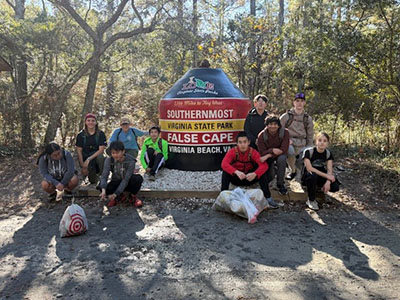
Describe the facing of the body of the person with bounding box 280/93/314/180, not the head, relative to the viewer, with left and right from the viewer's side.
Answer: facing the viewer

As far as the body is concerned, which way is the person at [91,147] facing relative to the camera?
toward the camera

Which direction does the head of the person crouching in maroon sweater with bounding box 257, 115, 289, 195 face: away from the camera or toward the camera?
toward the camera

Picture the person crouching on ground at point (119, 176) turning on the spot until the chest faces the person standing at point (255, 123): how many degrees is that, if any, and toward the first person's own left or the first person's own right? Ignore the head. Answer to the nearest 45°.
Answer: approximately 90° to the first person's own left

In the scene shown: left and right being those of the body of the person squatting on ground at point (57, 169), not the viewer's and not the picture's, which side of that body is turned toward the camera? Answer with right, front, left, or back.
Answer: front

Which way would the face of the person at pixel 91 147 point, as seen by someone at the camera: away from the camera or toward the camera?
toward the camera

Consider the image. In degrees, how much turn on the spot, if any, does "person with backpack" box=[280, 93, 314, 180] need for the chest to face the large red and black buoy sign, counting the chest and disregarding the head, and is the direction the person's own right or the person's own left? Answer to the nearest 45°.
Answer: approximately 90° to the person's own right

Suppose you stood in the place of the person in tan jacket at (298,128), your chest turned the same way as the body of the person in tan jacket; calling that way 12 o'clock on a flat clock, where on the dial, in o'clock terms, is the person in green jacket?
The person in green jacket is roughly at 3 o'clock from the person in tan jacket.

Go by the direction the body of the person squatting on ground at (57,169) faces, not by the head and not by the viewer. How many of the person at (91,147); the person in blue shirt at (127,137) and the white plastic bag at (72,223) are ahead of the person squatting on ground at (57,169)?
1

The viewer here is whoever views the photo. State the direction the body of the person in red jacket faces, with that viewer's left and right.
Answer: facing the viewer

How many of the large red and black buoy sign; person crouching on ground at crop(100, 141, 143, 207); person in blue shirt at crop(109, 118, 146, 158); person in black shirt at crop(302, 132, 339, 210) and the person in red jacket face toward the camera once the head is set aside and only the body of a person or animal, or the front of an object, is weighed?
5
